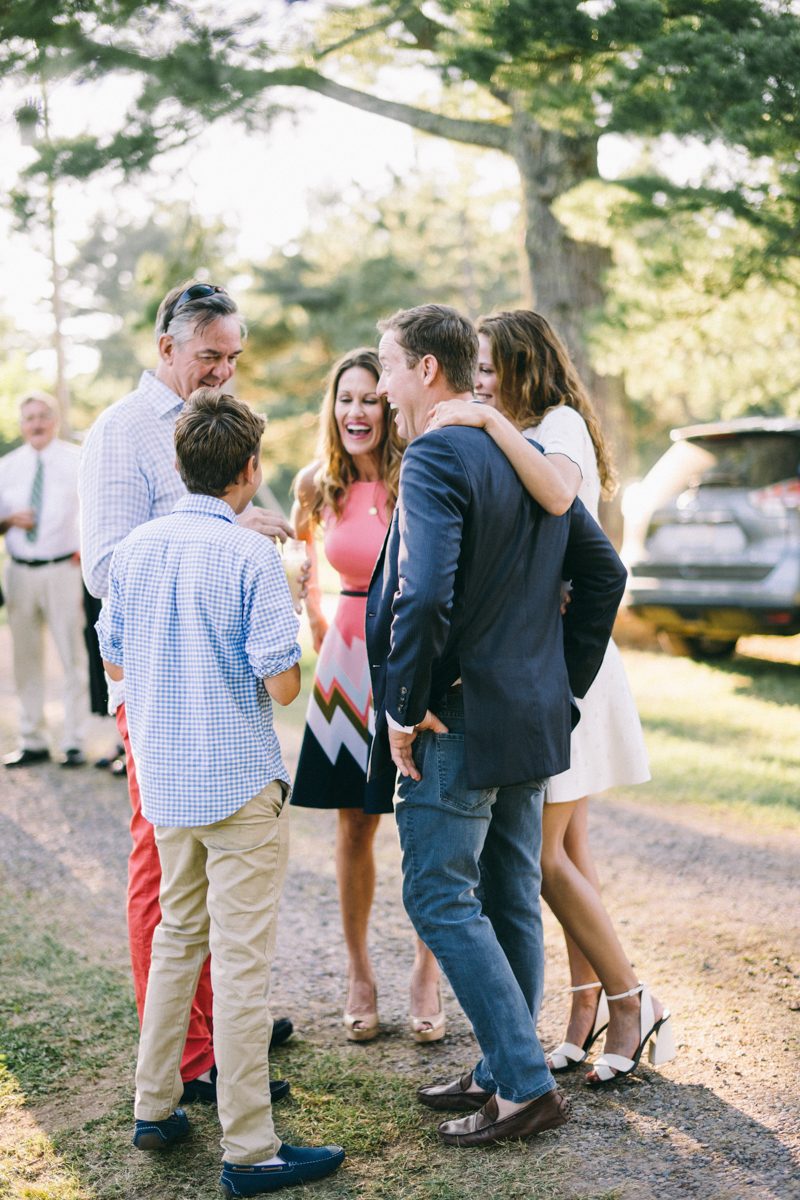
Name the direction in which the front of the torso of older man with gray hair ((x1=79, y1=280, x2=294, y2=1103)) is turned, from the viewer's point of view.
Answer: to the viewer's right

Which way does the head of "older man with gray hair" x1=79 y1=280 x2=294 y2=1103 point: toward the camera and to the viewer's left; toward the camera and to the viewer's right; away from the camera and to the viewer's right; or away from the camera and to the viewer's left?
toward the camera and to the viewer's right

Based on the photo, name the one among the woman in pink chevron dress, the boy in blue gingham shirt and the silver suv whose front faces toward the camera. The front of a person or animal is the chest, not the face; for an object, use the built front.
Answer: the woman in pink chevron dress

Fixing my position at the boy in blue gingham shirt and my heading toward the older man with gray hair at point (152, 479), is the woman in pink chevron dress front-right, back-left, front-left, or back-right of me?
front-right

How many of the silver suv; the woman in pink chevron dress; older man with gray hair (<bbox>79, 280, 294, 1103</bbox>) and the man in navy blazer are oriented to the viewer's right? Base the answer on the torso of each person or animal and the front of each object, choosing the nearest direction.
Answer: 1

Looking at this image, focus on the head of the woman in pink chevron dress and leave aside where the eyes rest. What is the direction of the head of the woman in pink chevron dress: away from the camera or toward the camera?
toward the camera

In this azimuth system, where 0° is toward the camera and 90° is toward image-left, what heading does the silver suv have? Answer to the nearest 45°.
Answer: approximately 180°

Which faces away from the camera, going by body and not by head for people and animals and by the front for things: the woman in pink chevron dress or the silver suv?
the silver suv

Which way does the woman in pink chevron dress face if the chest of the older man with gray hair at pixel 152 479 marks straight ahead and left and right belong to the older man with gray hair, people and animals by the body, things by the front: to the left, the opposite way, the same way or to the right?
to the right

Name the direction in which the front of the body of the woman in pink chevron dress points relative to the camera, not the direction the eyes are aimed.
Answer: toward the camera

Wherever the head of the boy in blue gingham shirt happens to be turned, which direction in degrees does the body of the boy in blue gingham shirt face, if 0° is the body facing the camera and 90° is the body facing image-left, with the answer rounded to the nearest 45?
approximately 225°

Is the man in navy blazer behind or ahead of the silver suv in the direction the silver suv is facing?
behind

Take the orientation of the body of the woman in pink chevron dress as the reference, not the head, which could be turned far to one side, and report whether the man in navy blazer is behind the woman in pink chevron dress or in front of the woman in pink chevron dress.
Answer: in front

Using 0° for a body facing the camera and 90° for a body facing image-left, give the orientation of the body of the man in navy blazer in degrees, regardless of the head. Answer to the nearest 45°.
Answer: approximately 135°

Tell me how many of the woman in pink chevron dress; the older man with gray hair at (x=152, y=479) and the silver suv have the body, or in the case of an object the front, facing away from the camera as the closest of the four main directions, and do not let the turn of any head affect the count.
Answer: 1
